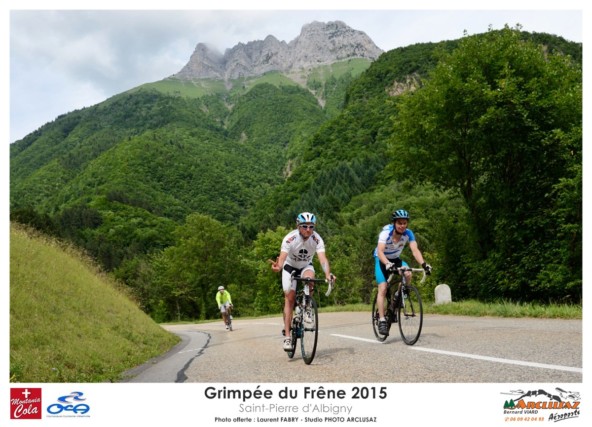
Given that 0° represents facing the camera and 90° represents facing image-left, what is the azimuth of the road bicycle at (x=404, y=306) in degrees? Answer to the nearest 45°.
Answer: approximately 315°

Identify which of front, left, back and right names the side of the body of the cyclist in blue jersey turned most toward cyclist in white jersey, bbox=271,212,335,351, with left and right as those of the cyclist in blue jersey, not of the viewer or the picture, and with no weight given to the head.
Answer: right

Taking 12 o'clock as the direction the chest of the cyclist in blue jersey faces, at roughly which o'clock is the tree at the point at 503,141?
The tree is roughly at 8 o'clock from the cyclist in blue jersey.

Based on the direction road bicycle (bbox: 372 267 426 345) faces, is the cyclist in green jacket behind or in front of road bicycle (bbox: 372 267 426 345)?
behind

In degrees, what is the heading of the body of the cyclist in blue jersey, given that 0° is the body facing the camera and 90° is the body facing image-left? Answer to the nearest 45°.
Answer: approximately 315°

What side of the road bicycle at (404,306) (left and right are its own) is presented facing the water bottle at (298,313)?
right
